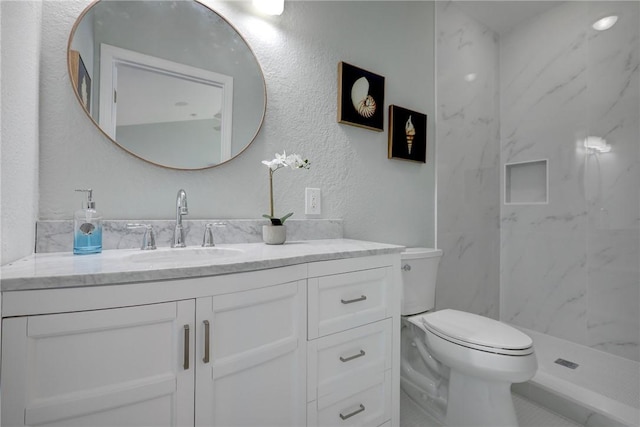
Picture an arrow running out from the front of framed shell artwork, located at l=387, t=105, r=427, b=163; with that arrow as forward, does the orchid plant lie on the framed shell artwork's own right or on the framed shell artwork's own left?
on the framed shell artwork's own right

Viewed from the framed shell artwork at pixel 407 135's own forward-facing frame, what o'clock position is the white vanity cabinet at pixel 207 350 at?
The white vanity cabinet is roughly at 2 o'clock from the framed shell artwork.

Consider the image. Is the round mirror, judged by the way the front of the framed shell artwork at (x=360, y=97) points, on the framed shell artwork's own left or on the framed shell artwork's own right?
on the framed shell artwork's own right

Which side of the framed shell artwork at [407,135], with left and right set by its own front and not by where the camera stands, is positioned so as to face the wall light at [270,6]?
right

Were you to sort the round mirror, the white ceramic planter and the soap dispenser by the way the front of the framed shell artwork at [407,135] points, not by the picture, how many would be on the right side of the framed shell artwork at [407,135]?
3

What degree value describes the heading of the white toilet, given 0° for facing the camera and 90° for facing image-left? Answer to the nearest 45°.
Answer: approximately 315°

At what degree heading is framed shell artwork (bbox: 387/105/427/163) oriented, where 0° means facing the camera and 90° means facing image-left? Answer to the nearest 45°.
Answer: approximately 315°

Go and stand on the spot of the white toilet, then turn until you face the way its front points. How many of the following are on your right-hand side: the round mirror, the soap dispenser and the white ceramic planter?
3

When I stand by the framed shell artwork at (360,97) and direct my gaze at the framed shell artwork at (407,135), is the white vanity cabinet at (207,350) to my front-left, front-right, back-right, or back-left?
back-right

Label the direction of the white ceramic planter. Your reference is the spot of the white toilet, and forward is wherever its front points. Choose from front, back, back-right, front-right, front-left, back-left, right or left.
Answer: right
